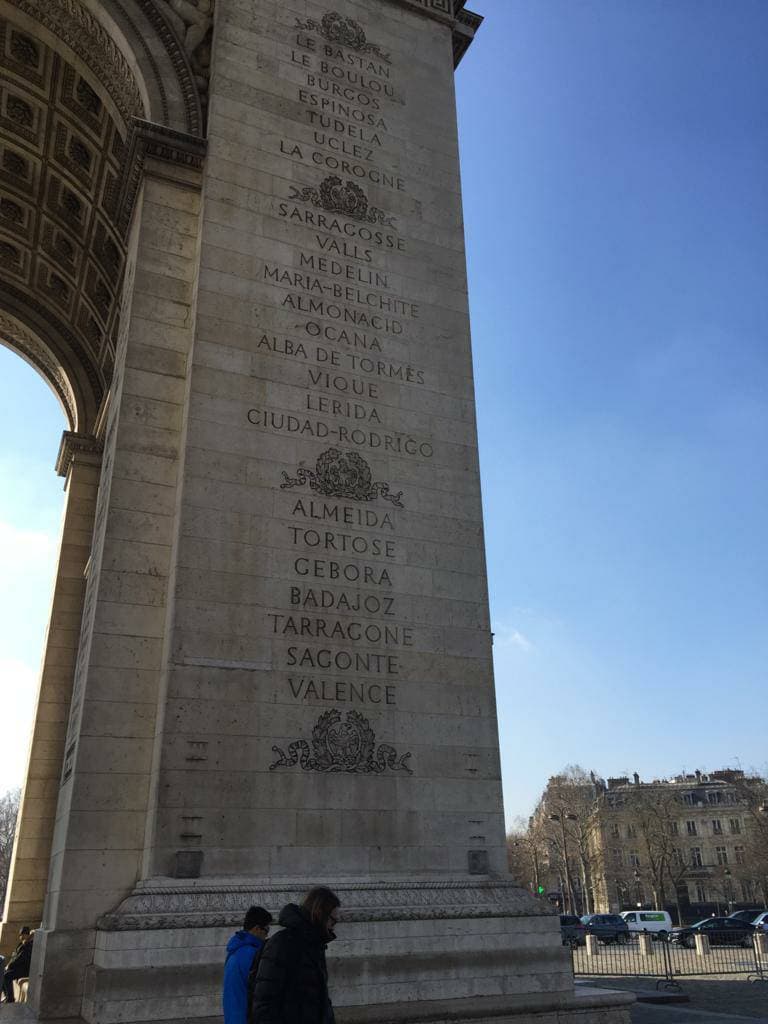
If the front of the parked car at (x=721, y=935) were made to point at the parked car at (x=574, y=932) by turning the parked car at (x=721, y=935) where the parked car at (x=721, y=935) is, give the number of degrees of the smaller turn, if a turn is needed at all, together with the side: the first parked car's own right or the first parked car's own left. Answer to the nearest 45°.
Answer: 0° — it already faces it

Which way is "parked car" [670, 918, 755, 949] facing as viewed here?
to the viewer's left

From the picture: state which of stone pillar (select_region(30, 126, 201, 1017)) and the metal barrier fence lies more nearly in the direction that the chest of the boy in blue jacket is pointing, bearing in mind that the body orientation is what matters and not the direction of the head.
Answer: the metal barrier fence

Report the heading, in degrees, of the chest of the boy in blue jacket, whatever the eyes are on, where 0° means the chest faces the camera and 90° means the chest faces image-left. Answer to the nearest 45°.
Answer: approximately 270°

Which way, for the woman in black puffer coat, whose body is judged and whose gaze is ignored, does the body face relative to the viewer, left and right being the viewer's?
facing to the right of the viewer

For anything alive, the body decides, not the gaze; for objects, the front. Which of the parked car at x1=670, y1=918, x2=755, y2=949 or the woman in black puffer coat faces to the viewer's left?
the parked car

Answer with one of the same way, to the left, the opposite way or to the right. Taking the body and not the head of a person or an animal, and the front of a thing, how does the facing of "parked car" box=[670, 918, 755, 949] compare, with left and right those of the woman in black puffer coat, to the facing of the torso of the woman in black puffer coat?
the opposite way

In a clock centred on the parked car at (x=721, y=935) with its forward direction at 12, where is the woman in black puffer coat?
The woman in black puffer coat is roughly at 9 o'clock from the parked car.

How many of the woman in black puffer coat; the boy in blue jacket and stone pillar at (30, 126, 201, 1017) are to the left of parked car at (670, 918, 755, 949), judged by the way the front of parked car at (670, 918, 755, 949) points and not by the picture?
3
